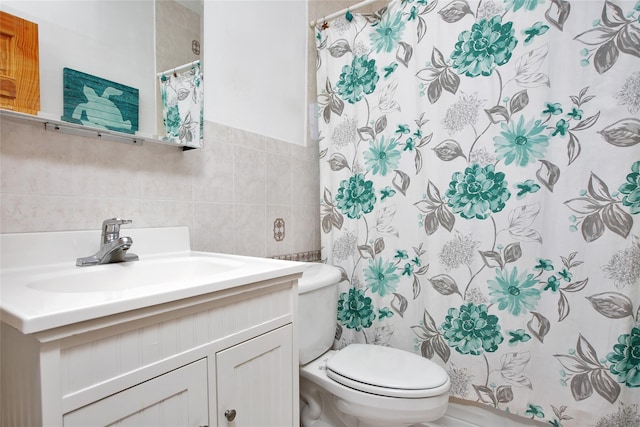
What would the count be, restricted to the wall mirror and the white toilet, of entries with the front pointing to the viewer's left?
0

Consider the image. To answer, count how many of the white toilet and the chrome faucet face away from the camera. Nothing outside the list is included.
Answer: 0

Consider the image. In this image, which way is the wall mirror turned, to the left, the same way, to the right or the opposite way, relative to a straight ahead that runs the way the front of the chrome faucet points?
the same way

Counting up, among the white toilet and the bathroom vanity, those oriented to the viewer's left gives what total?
0

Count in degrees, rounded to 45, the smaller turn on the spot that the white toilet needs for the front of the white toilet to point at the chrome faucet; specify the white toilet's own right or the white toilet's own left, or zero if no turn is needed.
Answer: approximately 90° to the white toilet's own right

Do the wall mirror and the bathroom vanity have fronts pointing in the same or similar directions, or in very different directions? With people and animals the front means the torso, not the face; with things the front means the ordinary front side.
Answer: same or similar directions

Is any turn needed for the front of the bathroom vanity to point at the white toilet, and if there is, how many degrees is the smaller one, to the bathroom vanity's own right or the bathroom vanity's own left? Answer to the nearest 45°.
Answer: approximately 90° to the bathroom vanity's own left

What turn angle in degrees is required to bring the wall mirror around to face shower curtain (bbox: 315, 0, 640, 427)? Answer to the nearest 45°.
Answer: approximately 45° to its left
